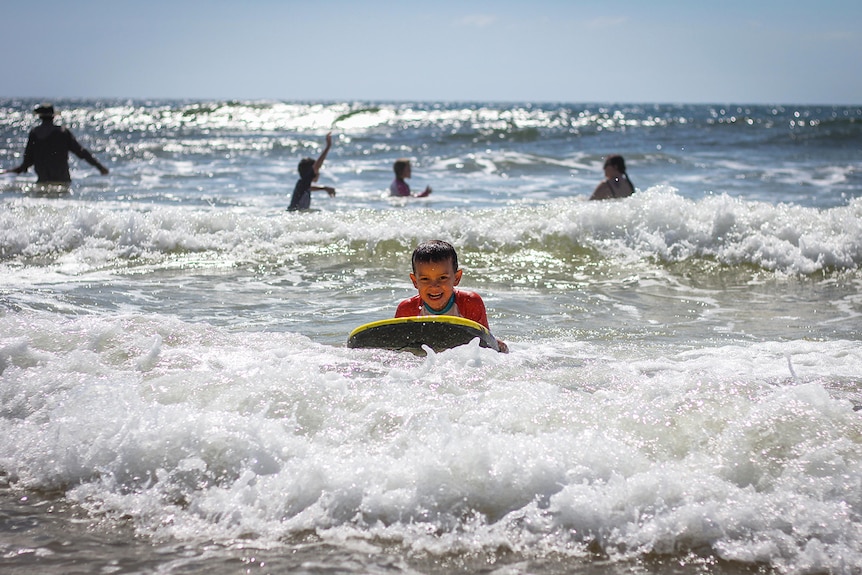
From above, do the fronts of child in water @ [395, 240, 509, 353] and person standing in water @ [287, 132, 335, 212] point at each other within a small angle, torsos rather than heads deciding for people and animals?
no

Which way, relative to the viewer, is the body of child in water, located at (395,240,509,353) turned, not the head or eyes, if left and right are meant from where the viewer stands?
facing the viewer

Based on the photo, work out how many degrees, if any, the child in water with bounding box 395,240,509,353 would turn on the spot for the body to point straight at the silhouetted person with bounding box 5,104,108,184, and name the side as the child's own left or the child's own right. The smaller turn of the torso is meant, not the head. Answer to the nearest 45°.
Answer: approximately 135° to the child's own right

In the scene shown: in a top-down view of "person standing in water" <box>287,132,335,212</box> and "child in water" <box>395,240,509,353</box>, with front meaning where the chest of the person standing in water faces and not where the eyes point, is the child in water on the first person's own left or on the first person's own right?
on the first person's own right

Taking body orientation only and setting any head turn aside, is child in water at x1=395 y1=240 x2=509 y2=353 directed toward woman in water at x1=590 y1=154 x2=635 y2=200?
no

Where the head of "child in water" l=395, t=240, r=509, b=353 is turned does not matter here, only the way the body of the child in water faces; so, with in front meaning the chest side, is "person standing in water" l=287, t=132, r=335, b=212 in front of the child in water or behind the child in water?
behind

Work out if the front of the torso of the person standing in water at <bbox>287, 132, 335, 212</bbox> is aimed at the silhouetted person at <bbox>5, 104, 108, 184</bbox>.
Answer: no

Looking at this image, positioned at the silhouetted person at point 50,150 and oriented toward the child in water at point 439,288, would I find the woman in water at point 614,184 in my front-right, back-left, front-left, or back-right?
front-left

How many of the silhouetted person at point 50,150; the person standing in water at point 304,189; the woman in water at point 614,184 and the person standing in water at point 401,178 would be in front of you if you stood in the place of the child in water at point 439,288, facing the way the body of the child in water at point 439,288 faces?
0

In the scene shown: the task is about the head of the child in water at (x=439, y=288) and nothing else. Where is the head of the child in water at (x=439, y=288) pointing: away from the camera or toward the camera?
toward the camera

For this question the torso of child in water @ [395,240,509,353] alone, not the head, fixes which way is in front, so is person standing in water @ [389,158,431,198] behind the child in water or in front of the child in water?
behind
